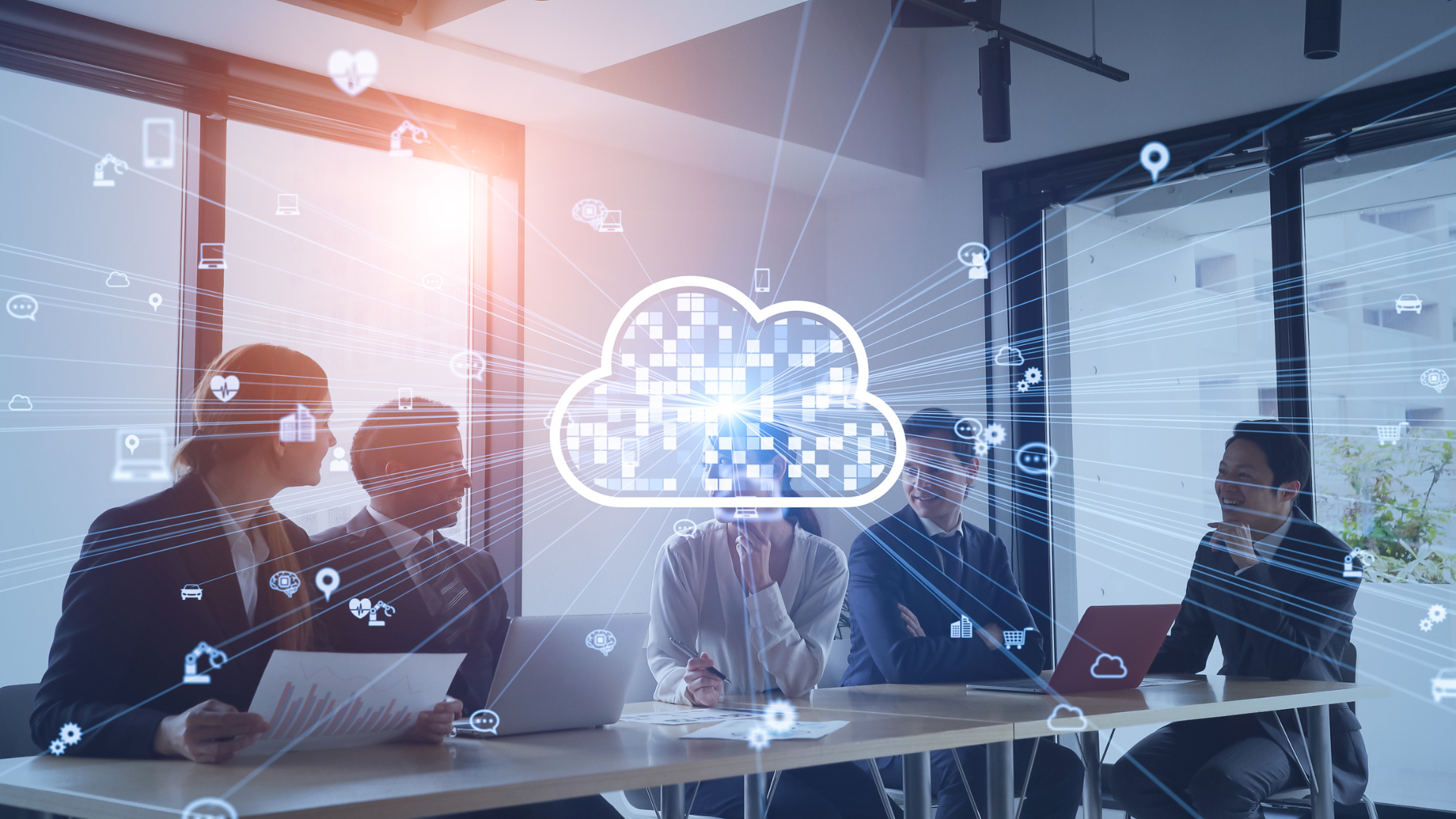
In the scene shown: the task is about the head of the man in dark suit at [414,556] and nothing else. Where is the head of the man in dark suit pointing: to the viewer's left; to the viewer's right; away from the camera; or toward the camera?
to the viewer's right

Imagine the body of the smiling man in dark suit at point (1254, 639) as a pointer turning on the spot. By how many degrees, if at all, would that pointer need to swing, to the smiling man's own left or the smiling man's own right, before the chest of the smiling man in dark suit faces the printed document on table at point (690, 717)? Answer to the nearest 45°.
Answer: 0° — they already face it

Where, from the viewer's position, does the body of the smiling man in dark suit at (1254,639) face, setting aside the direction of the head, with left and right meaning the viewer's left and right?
facing the viewer and to the left of the viewer

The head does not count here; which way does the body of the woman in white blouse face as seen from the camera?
toward the camera

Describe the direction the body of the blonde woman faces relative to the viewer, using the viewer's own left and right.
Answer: facing the viewer and to the right of the viewer

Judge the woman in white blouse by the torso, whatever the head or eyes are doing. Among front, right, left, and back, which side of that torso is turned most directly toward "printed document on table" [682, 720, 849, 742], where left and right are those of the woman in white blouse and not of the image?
front

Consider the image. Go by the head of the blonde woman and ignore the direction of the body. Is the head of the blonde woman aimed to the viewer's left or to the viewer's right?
to the viewer's right

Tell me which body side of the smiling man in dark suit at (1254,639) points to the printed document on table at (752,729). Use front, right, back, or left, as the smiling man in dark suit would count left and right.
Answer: front

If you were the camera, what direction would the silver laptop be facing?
facing away from the viewer and to the left of the viewer
